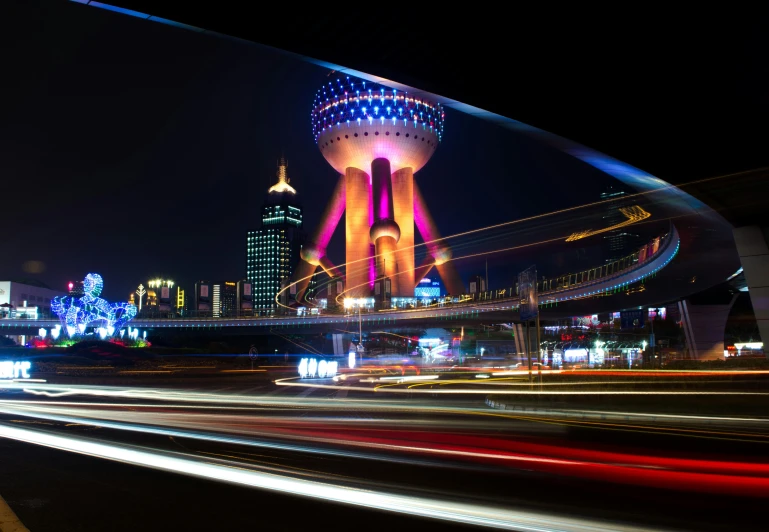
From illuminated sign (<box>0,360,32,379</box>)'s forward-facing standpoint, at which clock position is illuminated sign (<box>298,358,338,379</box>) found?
illuminated sign (<box>298,358,338,379</box>) is roughly at 10 o'clock from illuminated sign (<box>0,360,32,379</box>).

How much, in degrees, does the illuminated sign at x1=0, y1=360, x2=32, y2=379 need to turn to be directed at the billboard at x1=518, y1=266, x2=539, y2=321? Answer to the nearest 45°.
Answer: approximately 45° to its left

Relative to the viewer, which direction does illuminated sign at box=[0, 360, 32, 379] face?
toward the camera
